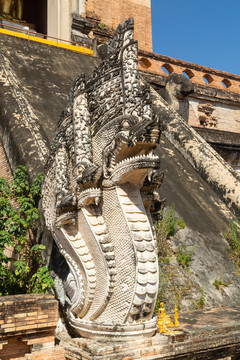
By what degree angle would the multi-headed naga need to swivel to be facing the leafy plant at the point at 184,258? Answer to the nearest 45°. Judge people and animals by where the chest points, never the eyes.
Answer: approximately 90° to its left

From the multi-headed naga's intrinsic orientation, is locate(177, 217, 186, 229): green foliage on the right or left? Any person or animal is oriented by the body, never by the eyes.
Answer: on its left
